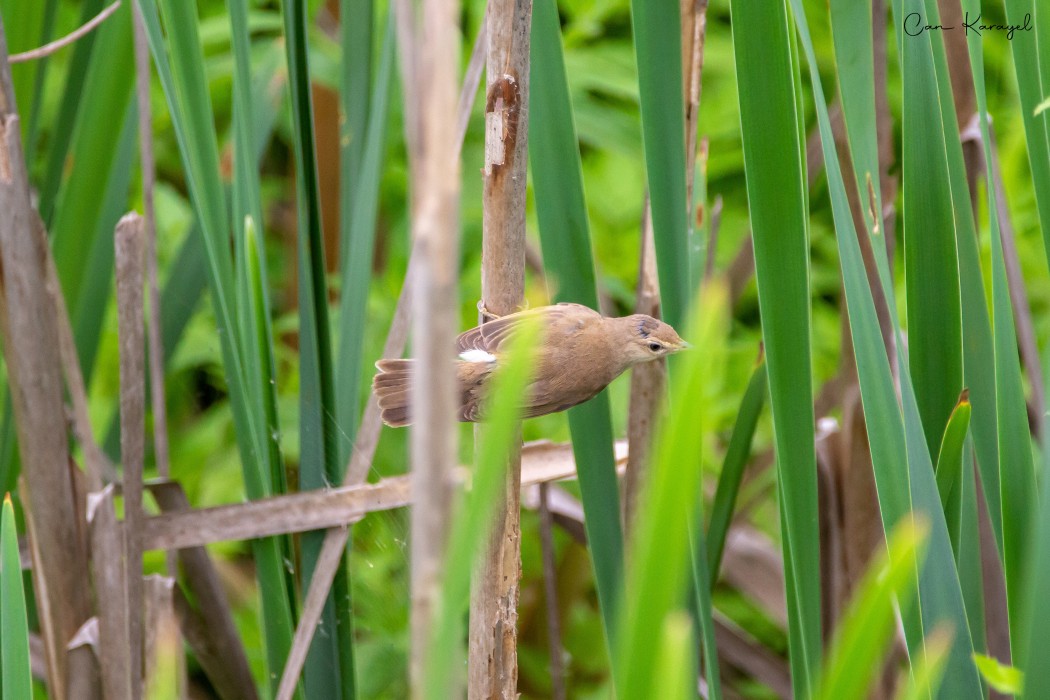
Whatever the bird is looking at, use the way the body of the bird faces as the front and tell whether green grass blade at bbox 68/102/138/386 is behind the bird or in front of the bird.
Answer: behind

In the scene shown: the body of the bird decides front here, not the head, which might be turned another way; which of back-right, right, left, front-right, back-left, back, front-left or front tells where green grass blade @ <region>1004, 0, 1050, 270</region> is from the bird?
front-right

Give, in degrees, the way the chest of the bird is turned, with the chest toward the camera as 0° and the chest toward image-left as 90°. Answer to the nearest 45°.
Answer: approximately 270°

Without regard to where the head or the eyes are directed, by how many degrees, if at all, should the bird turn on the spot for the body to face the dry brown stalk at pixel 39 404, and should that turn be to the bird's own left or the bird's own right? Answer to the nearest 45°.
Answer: approximately 180°
